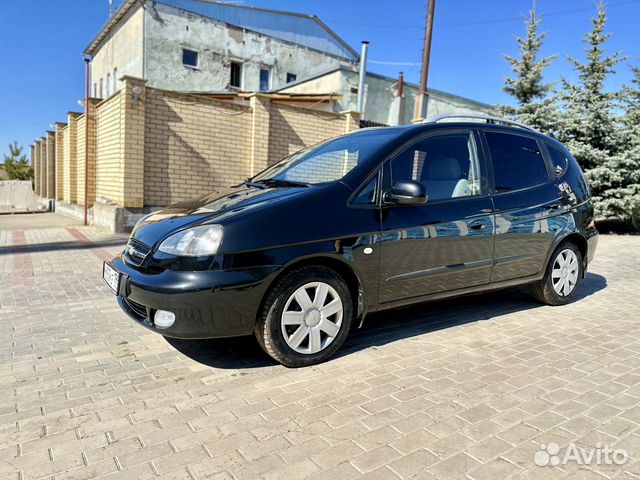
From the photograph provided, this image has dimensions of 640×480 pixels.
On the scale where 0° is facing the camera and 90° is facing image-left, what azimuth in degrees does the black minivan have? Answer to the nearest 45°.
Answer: approximately 45°

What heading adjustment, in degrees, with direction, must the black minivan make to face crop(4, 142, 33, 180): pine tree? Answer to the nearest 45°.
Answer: approximately 90° to its right

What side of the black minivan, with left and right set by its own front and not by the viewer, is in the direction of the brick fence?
right

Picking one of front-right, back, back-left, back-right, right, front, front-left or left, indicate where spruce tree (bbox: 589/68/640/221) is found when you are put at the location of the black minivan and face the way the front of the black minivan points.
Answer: back

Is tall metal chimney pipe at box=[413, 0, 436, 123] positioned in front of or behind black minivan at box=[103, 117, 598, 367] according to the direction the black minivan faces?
behind

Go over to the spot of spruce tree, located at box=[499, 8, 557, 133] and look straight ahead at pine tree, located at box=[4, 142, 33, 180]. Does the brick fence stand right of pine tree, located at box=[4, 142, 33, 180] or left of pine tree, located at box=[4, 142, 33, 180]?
left

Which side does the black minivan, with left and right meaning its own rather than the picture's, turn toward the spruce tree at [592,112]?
back

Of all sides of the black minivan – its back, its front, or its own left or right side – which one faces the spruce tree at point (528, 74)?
back
